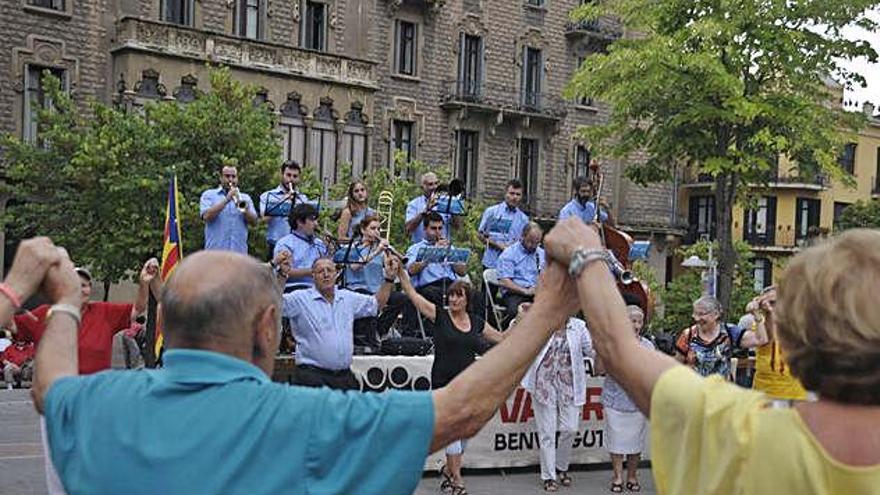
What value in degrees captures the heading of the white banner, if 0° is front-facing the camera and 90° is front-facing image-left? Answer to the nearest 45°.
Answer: approximately 0°

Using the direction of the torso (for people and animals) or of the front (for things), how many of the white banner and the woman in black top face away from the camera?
0

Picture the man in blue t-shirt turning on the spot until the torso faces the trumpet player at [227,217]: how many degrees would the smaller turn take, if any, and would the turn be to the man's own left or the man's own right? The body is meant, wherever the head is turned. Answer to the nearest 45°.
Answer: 0° — they already face them

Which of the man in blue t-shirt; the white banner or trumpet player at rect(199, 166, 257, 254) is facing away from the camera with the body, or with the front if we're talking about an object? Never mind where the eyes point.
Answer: the man in blue t-shirt

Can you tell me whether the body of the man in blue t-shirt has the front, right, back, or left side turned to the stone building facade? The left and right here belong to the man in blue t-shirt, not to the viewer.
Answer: front

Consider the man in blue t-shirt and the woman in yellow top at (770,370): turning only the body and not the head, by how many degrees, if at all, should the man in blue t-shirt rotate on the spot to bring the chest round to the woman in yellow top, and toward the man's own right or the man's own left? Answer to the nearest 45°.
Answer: approximately 45° to the man's own right

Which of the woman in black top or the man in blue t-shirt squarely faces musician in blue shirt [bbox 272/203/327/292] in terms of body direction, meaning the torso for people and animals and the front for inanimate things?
the man in blue t-shirt

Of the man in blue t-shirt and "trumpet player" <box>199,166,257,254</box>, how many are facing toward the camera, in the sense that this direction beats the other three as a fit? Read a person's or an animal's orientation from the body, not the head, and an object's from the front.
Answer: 1

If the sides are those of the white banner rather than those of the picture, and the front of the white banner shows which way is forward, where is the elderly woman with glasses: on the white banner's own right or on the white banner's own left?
on the white banner's own left

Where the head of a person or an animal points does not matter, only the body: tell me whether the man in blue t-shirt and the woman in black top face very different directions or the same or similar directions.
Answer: very different directions

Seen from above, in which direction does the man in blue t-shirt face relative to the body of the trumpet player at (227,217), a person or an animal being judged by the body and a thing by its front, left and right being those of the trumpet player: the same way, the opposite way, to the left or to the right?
the opposite way

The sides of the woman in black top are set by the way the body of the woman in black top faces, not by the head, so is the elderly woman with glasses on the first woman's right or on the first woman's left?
on the first woman's left

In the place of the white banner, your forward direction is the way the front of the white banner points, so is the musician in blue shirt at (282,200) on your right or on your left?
on your right

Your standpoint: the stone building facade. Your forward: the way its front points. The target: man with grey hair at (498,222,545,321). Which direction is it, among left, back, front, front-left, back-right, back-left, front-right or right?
front-right
